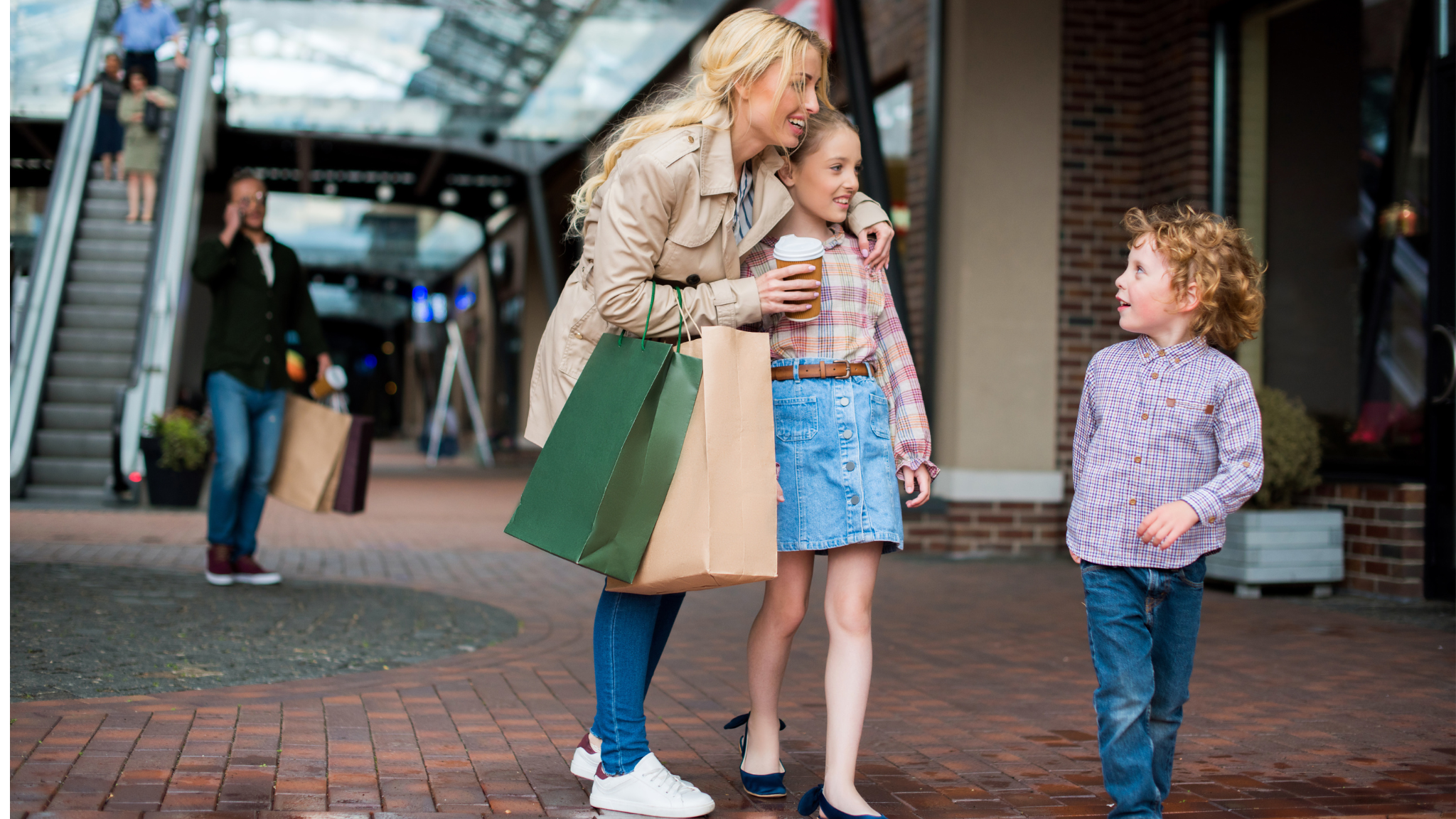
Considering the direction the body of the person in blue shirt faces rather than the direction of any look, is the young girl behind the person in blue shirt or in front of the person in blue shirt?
in front

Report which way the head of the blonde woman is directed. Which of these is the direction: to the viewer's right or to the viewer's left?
to the viewer's right

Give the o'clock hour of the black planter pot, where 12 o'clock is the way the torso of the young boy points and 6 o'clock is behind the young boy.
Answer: The black planter pot is roughly at 4 o'clock from the young boy.

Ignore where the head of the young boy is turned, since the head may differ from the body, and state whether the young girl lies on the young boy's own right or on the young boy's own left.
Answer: on the young boy's own right

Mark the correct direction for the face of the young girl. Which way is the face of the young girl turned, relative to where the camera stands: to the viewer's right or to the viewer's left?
to the viewer's right

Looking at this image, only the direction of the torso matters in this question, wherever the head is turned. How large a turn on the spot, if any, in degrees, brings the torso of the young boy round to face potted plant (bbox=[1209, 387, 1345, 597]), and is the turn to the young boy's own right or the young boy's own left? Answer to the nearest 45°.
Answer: approximately 180°

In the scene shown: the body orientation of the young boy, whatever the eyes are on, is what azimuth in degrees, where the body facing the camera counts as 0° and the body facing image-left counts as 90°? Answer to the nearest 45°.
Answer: approximately 0°

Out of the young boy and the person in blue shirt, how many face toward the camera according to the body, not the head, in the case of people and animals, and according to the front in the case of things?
2
